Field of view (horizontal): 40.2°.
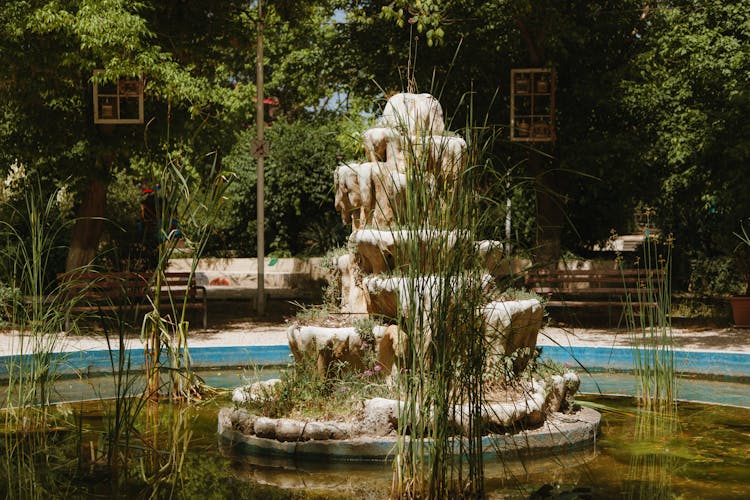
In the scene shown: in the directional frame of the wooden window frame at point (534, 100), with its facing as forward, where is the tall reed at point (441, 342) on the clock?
The tall reed is roughly at 12 o'clock from the wooden window frame.

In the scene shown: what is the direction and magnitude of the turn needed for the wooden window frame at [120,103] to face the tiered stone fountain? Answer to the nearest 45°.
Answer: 0° — it already faces it

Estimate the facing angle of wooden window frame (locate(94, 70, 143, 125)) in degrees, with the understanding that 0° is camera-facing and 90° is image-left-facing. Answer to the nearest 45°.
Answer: approximately 0°

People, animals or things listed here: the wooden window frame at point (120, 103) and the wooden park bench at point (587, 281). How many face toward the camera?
2

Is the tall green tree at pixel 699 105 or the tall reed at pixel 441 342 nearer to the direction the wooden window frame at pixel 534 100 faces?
the tall reed

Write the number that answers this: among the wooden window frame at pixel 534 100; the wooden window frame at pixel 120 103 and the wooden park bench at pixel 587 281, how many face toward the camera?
3

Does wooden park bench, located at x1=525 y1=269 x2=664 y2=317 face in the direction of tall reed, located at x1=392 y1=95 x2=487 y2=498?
yes

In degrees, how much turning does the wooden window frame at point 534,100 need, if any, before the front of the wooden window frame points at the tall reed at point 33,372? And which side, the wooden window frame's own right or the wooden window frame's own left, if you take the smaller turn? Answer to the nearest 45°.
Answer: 0° — it already faces it
